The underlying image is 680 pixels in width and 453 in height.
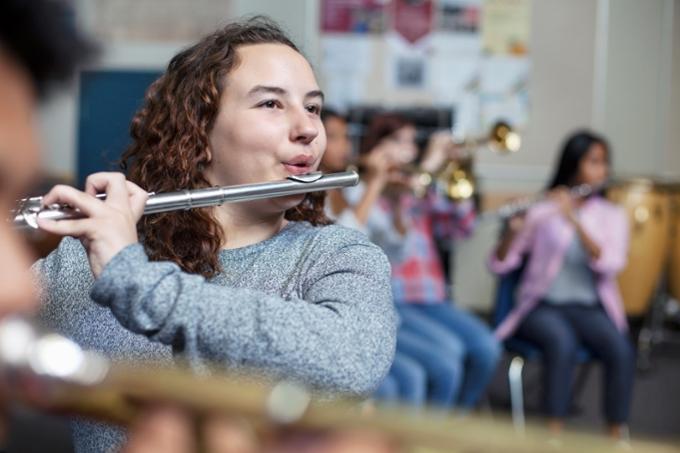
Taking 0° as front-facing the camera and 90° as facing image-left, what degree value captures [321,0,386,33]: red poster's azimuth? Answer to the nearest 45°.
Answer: approximately 0°

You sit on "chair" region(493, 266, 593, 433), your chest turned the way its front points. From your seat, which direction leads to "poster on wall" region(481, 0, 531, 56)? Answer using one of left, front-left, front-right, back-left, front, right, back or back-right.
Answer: back-left

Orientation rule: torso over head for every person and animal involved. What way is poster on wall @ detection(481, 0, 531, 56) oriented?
toward the camera

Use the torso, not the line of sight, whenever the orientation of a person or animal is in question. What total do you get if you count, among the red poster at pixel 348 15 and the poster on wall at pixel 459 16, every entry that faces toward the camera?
2

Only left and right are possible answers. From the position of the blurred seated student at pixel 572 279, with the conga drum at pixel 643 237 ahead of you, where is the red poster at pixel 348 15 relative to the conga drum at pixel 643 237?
left

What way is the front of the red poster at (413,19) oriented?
toward the camera

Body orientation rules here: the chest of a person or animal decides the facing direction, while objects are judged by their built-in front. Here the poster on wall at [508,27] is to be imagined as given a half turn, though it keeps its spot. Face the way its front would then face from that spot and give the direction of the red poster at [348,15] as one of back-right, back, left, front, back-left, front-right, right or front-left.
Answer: left

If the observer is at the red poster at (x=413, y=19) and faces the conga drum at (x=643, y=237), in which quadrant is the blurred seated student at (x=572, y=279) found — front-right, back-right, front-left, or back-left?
front-right

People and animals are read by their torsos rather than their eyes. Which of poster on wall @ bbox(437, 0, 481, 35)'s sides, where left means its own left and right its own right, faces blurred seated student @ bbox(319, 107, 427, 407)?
front

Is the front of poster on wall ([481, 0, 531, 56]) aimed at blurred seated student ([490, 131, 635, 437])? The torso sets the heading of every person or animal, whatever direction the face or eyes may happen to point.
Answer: yes

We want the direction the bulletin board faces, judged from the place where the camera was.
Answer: facing the viewer

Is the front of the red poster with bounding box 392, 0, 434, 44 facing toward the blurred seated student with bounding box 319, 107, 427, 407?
yes
